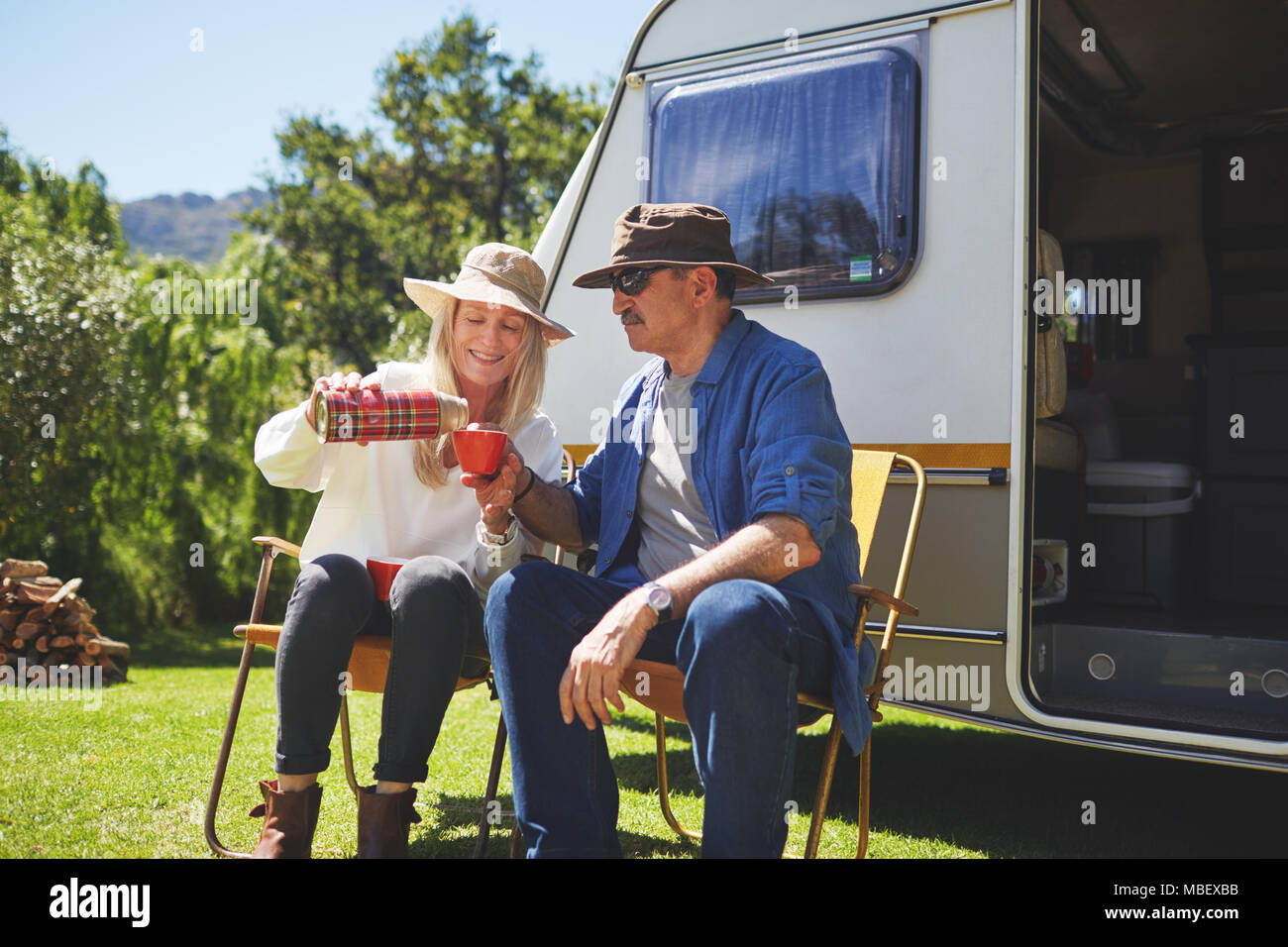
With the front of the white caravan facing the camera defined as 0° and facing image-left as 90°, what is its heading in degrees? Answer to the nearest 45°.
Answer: approximately 90°

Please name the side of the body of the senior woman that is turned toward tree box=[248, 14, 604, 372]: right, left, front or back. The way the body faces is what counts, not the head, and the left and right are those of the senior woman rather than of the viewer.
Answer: back

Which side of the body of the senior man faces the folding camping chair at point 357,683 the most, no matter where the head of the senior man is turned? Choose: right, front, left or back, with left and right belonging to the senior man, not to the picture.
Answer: right

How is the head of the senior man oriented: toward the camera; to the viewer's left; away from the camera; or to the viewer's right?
to the viewer's left

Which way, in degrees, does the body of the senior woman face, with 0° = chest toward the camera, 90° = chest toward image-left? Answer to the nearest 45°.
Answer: approximately 0°

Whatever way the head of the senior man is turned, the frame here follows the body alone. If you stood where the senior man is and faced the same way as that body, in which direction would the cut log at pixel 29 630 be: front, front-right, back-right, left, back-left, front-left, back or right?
right

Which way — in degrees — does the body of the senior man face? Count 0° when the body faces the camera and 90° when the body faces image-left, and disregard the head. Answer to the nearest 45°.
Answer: approximately 45°

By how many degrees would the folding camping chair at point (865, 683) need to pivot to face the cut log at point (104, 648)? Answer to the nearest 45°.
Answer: approximately 90° to its right

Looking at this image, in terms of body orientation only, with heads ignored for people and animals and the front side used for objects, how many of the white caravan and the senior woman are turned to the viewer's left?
1

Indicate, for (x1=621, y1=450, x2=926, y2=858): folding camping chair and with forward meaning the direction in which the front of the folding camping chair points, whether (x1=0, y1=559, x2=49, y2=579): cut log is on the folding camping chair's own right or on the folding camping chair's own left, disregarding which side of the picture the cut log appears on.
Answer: on the folding camping chair's own right

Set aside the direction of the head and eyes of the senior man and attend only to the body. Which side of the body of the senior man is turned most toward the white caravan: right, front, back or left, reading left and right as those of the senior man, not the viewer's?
back
